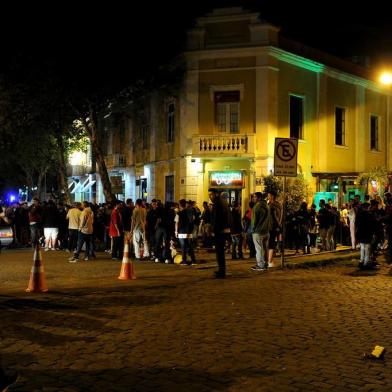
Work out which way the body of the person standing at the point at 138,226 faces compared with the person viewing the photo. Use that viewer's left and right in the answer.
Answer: facing away from the viewer

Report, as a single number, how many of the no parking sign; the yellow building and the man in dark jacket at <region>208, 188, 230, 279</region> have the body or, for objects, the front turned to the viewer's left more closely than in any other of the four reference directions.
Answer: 1

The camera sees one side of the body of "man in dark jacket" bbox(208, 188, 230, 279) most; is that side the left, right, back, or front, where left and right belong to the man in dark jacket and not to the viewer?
left

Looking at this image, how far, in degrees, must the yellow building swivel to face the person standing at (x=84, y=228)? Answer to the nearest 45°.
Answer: approximately 45° to its right

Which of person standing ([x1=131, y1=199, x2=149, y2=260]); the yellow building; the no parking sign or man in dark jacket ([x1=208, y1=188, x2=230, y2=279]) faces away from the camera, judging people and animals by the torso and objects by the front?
the person standing

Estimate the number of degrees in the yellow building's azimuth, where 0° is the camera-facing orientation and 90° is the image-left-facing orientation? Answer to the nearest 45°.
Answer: approximately 0°
